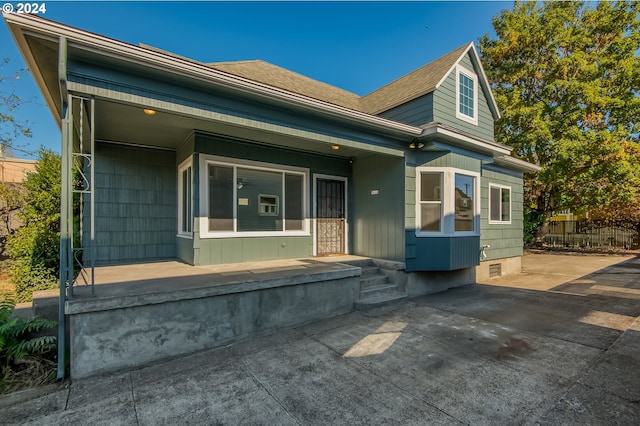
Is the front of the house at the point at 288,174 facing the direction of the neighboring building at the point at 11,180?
no

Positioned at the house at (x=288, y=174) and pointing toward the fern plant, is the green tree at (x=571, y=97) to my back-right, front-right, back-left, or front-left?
back-left

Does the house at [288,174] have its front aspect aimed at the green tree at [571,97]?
no
